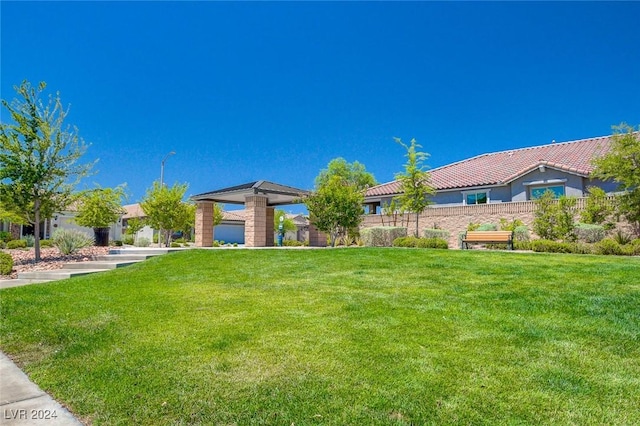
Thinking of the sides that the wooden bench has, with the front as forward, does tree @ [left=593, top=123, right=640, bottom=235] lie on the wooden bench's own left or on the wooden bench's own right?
on the wooden bench's own left

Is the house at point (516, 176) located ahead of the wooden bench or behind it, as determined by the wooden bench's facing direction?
behind

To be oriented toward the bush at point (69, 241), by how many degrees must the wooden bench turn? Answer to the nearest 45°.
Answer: approximately 45° to its right

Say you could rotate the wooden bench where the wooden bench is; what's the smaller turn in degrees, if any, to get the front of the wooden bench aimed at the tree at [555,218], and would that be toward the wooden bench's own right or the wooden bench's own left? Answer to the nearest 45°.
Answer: approximately 135° to the wooden bench's own left

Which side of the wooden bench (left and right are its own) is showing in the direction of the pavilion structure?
right

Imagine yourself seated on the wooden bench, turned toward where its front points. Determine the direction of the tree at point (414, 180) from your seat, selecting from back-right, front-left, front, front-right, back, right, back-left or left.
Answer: back-right

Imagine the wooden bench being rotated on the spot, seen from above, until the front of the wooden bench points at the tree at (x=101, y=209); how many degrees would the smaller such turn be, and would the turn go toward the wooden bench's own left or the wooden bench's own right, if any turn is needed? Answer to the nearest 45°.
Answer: approximately 90° to the wooden bench's own right

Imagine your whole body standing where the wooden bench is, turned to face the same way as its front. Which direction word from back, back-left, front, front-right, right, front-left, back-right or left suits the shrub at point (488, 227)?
back

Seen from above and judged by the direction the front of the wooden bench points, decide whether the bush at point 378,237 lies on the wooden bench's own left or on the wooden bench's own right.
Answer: on the wooden bench's own right

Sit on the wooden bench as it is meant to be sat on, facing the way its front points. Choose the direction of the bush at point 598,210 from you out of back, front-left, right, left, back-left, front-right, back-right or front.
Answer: back-left

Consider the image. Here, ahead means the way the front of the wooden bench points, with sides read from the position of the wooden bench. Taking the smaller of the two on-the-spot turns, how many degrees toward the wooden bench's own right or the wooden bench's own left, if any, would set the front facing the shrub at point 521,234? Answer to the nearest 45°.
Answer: approximately 135° to the wooden bench's own left

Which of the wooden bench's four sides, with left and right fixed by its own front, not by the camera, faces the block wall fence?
back

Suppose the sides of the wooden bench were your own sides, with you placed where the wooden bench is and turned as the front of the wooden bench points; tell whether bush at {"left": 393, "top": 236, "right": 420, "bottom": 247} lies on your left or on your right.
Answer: on your right

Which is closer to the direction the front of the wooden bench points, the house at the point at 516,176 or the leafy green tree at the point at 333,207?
the leafy green tree

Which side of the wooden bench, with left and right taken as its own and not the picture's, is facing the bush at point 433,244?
right

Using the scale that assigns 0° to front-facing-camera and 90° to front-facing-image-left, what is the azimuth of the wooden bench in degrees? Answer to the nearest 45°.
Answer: approximately 0°

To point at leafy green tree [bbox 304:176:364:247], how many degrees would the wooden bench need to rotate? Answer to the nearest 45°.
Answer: approximately 90° to its right

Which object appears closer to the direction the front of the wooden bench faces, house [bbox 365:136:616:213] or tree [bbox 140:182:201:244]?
the tree

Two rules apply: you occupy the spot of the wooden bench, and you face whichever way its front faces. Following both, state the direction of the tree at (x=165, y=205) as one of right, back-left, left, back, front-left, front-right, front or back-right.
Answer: right
